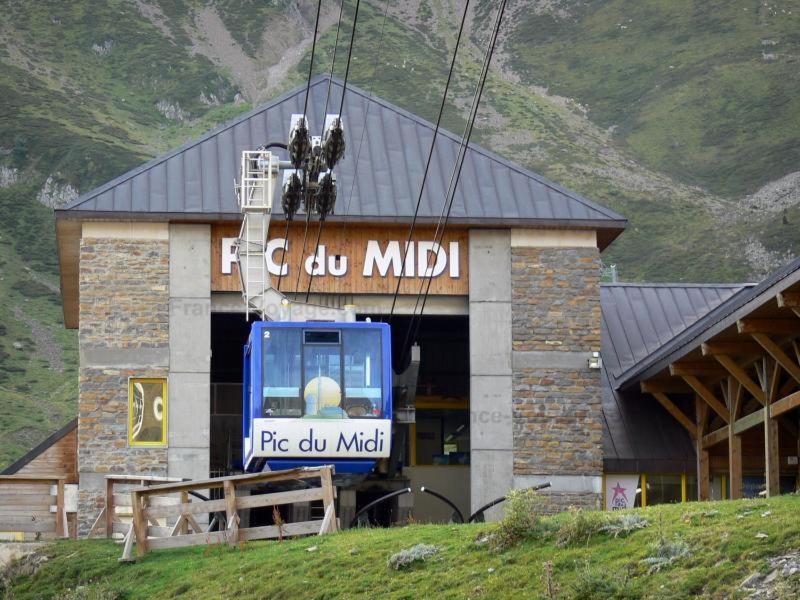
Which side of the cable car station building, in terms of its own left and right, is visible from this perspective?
front

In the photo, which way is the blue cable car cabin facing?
toward the camera

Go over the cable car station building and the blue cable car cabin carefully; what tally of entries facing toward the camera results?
2

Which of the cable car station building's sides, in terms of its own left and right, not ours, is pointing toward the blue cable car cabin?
front

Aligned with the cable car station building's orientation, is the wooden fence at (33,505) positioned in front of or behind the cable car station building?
in front

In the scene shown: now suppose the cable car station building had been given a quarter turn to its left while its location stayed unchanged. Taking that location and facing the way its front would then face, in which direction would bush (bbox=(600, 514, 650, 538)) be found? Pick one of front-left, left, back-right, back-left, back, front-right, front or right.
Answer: right

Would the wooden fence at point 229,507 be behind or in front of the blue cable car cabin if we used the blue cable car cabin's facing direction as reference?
in front

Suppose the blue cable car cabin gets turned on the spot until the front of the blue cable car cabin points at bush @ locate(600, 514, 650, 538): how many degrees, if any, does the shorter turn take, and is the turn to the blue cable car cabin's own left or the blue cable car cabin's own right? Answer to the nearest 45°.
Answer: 0° — it already faces it

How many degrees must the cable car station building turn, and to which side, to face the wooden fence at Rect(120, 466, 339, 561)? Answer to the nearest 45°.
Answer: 0° — it already faces it

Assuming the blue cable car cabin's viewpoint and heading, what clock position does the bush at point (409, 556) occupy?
The bush is roughly at 12 o'clock from the blue cable car cabin.

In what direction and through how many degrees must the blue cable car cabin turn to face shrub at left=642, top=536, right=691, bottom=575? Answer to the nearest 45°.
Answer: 0° — it already faces it

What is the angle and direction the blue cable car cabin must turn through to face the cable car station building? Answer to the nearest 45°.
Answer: approximately 180°

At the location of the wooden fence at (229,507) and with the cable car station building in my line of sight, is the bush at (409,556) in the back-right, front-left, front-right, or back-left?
back-right

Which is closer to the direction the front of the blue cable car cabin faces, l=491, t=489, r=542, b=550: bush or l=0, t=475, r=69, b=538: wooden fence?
the bush

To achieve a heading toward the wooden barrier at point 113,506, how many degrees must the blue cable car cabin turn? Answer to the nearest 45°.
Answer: approximately 45° to its right

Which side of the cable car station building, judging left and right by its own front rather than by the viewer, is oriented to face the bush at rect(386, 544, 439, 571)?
front
